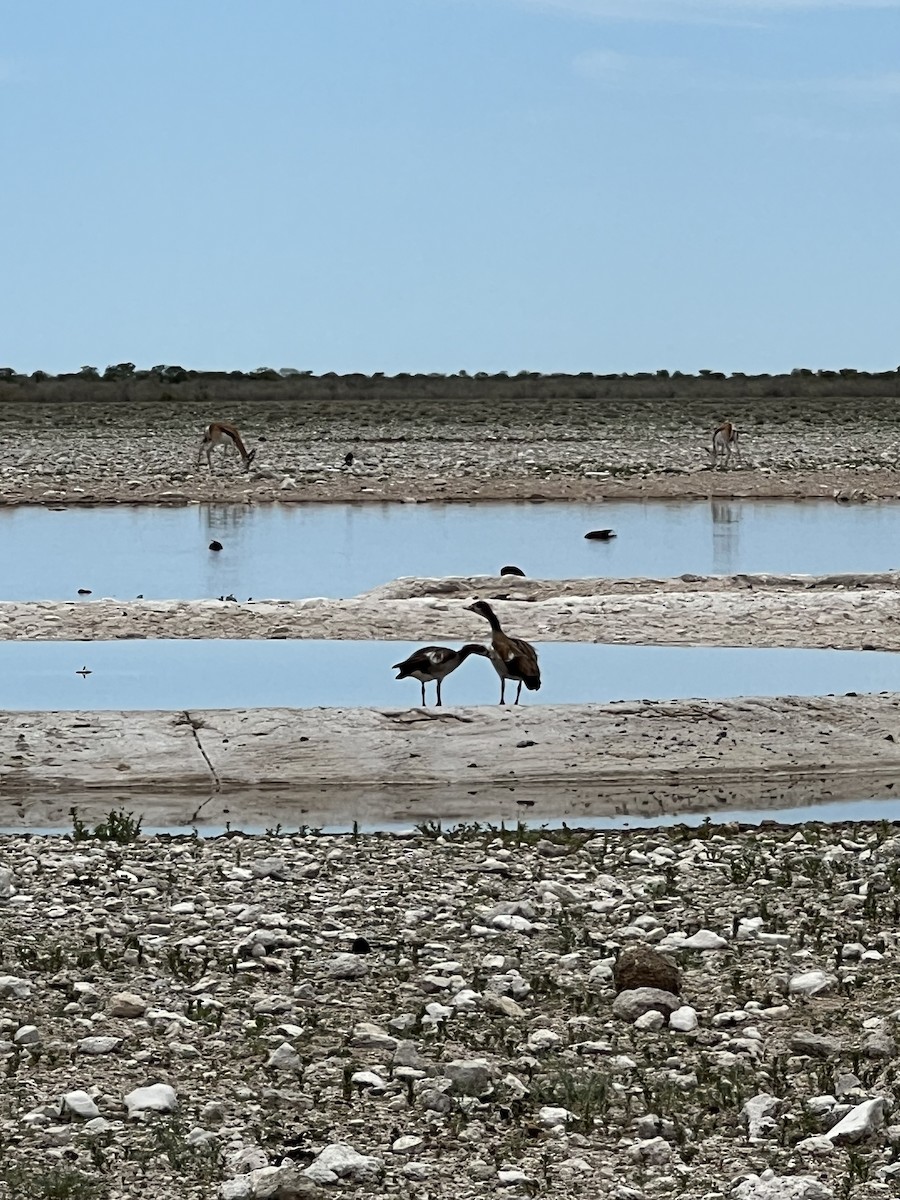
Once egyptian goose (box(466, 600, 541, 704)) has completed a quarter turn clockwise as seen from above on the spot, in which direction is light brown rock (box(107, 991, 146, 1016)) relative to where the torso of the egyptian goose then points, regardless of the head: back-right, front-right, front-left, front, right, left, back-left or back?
back

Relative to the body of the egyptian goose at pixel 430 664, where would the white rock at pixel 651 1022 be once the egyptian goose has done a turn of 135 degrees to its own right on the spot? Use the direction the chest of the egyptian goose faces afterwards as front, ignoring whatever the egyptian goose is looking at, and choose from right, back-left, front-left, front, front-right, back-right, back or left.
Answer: front-left

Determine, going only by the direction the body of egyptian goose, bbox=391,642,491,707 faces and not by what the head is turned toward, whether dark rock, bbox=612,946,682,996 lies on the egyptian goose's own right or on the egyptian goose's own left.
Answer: on the egyptian goose's own right

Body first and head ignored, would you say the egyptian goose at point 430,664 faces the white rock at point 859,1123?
no

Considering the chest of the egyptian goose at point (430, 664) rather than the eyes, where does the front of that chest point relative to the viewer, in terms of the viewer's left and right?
facing to the right of the viewer

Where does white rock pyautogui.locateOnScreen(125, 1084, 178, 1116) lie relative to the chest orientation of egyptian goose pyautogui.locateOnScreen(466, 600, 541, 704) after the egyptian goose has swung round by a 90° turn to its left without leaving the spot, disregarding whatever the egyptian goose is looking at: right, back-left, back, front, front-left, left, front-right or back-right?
front

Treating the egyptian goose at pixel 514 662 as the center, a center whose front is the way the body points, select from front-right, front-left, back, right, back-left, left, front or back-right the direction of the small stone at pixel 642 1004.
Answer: left

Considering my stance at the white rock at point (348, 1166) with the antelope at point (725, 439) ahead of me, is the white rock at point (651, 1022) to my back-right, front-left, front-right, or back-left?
front-right

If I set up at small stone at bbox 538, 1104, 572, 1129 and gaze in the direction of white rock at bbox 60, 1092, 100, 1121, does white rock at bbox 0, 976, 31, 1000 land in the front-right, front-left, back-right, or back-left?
front-right

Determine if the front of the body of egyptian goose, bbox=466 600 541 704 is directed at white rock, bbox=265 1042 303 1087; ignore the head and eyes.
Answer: no

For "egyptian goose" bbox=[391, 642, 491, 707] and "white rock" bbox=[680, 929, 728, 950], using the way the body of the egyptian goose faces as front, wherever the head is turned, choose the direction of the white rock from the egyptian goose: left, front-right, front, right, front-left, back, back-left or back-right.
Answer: right

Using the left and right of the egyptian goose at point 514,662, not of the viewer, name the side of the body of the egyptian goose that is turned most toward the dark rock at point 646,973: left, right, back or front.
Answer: left

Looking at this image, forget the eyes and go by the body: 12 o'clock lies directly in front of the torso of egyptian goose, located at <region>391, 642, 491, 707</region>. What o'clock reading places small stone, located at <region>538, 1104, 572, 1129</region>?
The small stone is roughly at 3 o'clock from the egyptian goose.

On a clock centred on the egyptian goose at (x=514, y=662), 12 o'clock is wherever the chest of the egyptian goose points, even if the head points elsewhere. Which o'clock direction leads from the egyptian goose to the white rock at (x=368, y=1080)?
The white rock is roughly at 9 o'clock from the egyptian goose.

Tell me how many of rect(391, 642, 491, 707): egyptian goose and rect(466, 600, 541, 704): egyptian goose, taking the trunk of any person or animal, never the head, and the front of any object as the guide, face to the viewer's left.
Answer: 1

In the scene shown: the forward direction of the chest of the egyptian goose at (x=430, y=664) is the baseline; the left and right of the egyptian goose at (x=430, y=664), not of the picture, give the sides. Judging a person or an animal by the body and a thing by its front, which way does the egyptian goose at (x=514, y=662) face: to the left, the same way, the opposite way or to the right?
the opposite way

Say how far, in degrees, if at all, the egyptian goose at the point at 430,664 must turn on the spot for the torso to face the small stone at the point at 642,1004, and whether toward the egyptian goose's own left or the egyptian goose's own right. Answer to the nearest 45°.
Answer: approximately 90° to the egyptian goose's own right

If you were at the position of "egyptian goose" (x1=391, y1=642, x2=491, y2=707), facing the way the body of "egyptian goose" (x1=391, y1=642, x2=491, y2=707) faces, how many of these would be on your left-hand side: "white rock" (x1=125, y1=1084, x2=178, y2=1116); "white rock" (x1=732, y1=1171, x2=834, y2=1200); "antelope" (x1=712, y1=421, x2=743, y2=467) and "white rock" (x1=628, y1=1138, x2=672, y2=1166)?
1

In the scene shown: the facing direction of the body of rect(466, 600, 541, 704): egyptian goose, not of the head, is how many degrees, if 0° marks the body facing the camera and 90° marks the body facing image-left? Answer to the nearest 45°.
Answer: approximately 90°

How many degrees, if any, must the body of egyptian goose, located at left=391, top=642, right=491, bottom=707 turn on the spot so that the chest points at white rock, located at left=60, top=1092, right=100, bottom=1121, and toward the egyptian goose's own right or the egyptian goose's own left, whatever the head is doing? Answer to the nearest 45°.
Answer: approximately 90° to the egyptian goose's own right
